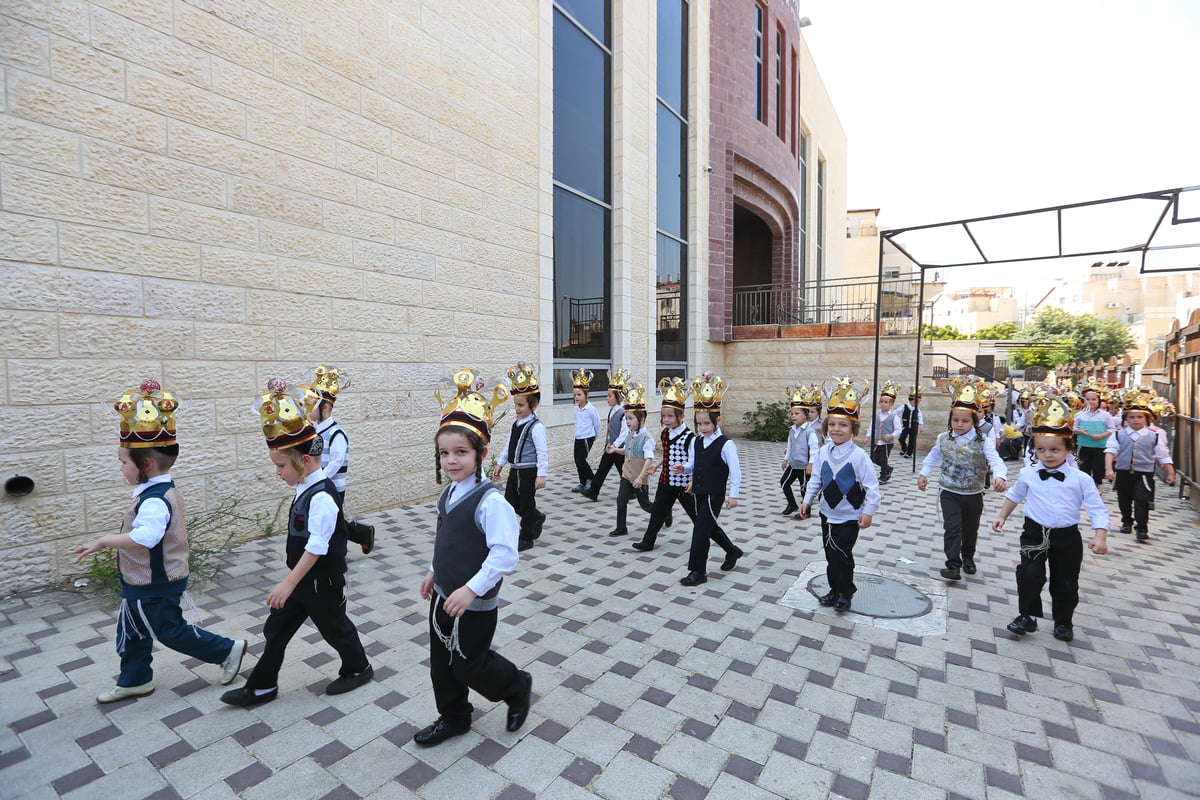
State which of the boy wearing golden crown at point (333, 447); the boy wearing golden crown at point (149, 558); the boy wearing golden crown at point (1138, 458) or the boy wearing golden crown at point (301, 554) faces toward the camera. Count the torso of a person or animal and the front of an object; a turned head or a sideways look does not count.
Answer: the boy wearing golden crown at point (1138, 458)

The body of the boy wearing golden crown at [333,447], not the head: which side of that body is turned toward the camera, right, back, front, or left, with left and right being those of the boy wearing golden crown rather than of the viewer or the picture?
left

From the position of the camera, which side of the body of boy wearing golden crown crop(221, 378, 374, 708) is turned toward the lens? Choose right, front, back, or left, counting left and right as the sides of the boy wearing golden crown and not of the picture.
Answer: left

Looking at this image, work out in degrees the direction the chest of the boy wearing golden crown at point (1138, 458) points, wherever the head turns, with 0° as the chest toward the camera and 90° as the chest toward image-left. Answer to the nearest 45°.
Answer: approximately 0°

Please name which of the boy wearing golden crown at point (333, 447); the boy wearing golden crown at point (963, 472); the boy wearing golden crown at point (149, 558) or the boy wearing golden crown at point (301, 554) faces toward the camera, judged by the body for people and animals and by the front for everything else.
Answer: the boy wearing golden crown at point (963, 472)

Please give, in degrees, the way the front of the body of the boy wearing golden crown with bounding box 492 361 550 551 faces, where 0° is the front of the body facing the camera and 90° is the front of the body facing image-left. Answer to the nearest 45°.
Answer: approximately 45°

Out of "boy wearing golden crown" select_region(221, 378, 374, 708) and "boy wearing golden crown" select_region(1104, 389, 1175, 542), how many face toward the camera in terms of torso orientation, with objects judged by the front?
1

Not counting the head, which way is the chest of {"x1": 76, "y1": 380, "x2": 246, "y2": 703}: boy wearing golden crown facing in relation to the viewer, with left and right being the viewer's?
facing to the left of the viewer

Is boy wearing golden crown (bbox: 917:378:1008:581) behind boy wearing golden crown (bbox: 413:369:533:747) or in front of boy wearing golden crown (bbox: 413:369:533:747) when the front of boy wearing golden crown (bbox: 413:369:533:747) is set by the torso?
behind

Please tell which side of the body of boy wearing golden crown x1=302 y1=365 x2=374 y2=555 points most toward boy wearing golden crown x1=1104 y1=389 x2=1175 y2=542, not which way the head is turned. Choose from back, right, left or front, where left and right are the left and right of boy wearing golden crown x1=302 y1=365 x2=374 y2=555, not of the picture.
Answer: back

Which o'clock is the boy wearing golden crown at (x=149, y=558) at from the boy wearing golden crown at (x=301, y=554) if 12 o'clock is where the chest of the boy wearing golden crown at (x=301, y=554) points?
the boy wearing golden crown at (x=149, y=558) is roughly at 1 o'clock from the boy wearing golden crown at (x=301, y=554).

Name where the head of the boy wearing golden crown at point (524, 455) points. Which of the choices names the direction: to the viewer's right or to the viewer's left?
to the viewer's left

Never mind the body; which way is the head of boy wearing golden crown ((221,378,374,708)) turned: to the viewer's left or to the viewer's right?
to the viewer's left

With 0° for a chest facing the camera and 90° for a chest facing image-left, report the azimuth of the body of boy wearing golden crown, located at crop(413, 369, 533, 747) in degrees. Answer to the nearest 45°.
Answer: approximately 45°

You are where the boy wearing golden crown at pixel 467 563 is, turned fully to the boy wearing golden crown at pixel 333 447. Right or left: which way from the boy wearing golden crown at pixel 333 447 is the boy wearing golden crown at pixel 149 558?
left
